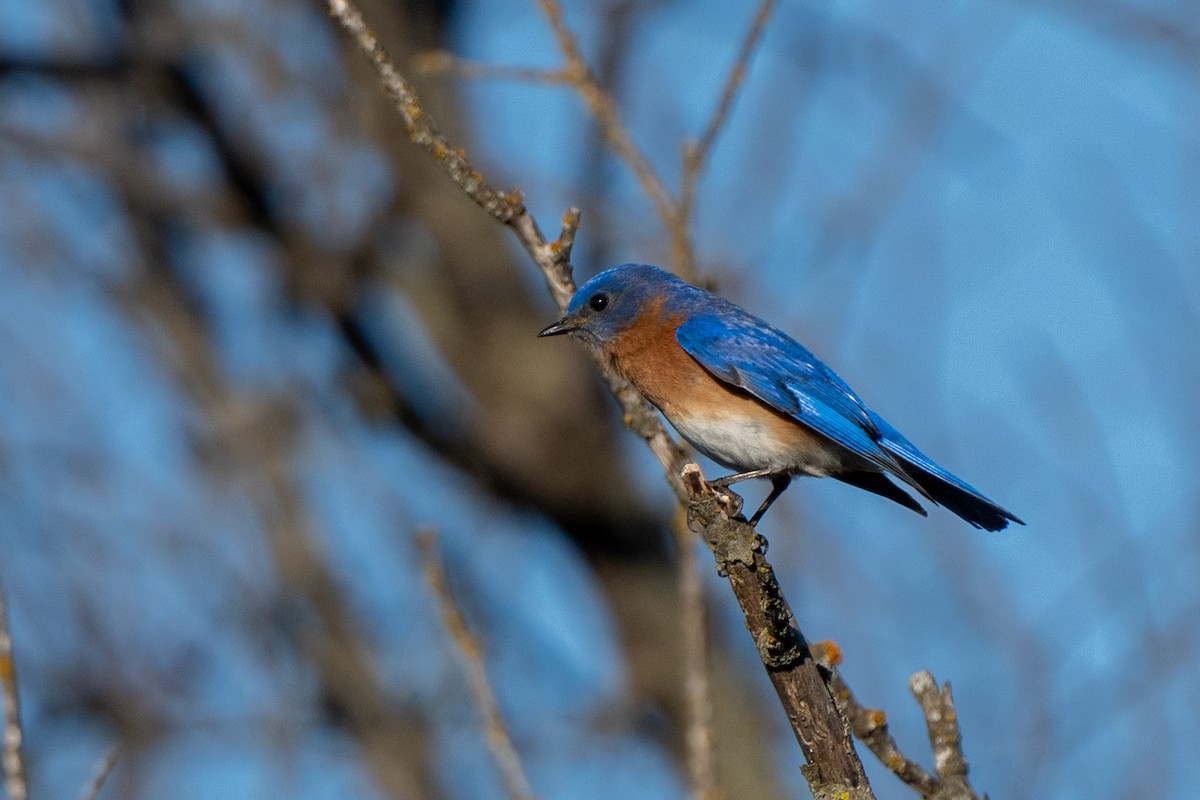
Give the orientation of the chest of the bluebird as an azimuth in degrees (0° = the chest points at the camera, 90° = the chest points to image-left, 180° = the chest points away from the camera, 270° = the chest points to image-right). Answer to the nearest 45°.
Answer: approximately 90°
